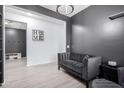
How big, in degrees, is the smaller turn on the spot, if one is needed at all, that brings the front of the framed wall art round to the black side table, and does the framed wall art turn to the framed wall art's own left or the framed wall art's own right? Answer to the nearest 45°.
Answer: approximately 45° to the framed wall art's own left

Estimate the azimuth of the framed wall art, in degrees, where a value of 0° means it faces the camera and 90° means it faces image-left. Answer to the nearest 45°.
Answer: approximately 0°
